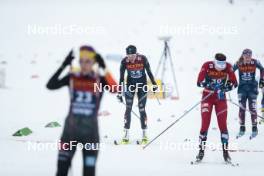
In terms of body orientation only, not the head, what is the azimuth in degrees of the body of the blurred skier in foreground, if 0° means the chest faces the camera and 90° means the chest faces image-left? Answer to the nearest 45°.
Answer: approximately 0°

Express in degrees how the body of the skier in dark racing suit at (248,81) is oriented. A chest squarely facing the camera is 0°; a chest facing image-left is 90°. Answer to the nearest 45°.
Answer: approximately 0°

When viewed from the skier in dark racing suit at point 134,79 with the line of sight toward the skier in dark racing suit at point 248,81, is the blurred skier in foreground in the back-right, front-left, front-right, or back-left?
back-right

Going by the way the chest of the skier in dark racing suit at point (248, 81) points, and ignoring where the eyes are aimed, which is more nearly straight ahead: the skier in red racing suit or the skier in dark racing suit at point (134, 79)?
the skier in red racing suit

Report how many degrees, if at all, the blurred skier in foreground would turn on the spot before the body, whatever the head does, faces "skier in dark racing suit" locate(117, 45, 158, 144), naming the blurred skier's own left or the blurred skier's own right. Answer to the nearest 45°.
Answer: approximately 180°

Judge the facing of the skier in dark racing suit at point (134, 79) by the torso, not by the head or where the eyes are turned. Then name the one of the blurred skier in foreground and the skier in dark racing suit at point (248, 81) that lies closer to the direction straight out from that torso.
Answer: the blurred skier in foreground
